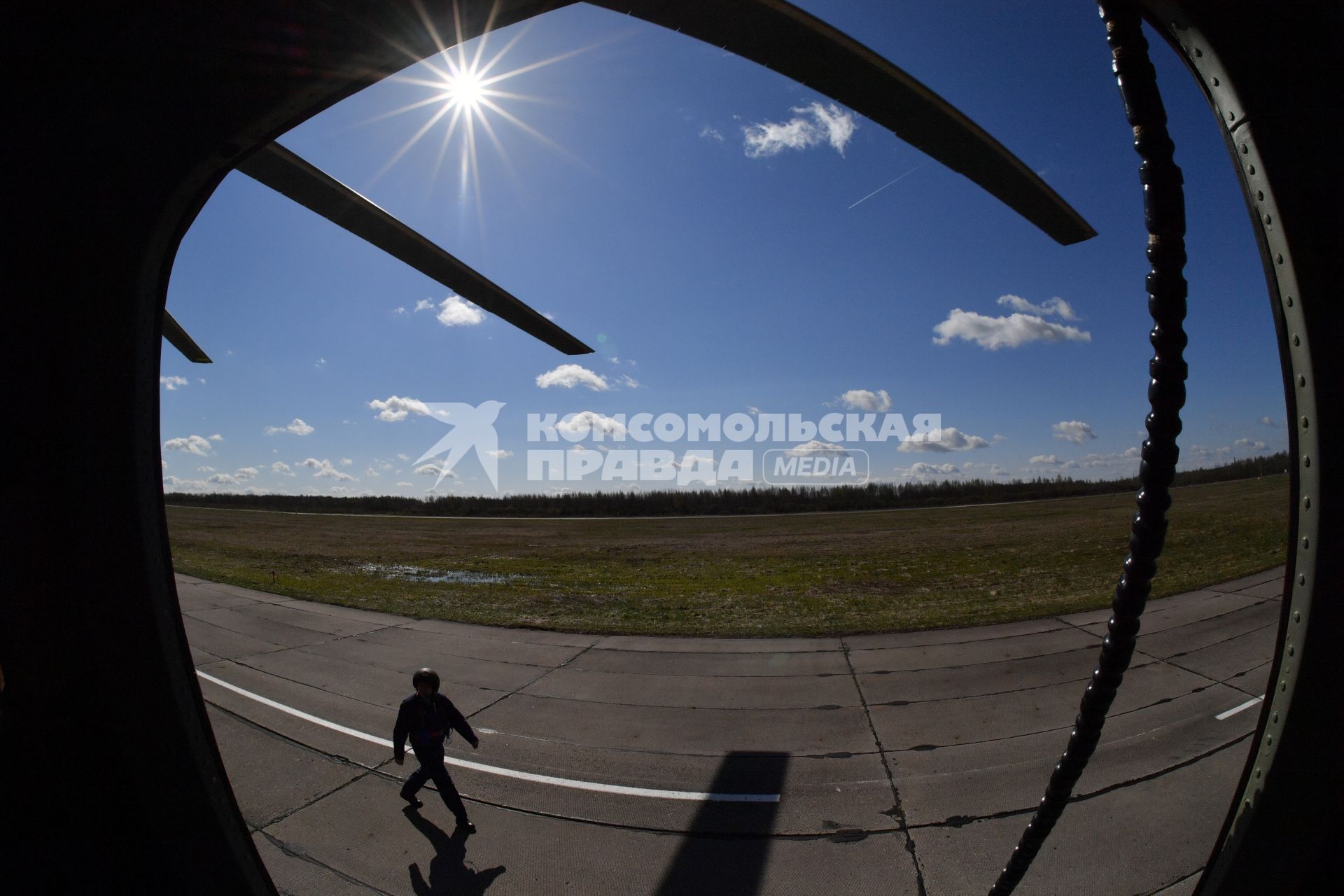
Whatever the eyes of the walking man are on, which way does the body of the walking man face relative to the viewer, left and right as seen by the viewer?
facing the viewer and to the right of the viewer
